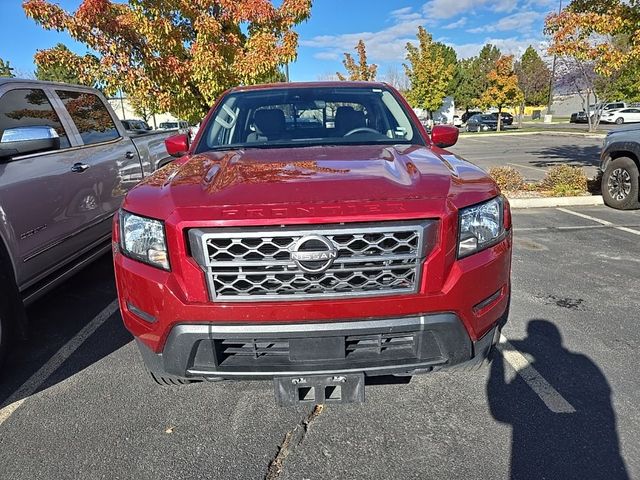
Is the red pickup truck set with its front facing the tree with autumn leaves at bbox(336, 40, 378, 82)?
no

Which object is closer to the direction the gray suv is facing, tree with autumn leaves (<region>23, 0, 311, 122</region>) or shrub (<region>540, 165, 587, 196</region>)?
the shrub

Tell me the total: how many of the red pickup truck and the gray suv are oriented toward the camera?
1

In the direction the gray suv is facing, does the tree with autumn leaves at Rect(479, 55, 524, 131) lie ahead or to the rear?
ahead

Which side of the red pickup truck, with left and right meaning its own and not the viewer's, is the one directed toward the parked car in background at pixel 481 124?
back

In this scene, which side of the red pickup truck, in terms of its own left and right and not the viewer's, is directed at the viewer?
front

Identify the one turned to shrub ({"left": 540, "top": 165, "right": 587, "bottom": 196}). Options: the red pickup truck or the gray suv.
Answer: the gray suv

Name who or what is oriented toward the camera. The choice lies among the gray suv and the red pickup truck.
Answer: the red pickup truck

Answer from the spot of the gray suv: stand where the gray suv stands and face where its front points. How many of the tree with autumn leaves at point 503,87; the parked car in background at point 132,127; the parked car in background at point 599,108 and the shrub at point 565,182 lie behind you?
0

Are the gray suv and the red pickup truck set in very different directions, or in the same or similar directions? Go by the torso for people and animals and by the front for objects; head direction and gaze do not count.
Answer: very different directions

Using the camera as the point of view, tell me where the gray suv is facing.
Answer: facing away from the viewer and to the left of the viewer

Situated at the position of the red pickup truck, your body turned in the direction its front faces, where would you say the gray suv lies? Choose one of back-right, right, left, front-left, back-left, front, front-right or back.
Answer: back-left

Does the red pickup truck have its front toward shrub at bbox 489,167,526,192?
no

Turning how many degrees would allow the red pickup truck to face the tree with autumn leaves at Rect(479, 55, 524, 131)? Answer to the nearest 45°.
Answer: approximately 135° to its left
